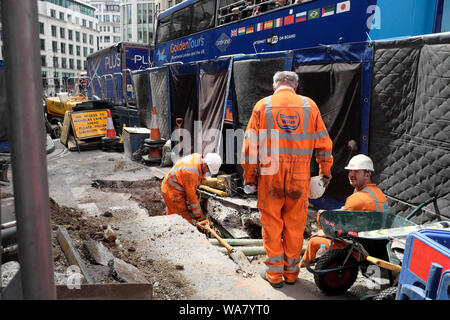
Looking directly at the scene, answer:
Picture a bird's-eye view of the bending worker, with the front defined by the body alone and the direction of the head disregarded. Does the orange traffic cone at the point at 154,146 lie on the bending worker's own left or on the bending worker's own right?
on the bending worker's own left

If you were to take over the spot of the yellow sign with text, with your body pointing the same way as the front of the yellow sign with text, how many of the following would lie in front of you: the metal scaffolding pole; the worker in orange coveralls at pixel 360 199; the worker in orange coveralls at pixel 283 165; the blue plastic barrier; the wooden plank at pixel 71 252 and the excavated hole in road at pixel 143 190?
6

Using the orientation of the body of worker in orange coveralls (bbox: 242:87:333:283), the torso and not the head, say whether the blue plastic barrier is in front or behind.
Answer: behind

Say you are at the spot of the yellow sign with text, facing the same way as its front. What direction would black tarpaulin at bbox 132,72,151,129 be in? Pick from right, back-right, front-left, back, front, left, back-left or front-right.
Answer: left

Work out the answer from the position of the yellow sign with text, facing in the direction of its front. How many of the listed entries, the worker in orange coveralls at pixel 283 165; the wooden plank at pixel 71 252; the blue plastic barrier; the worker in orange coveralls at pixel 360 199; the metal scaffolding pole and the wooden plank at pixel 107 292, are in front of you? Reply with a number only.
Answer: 6

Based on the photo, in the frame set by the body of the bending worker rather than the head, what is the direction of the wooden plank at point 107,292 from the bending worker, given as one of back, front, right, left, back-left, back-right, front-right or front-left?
right

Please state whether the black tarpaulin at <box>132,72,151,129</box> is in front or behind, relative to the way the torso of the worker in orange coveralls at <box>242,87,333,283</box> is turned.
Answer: in front

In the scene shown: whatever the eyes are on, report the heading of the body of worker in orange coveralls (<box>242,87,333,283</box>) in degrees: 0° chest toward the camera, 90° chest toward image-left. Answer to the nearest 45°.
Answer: approximately 180°

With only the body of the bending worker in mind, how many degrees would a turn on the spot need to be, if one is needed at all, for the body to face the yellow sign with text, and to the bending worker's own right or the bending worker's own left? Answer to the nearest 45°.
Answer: approximately 135° to the bending worker's own left

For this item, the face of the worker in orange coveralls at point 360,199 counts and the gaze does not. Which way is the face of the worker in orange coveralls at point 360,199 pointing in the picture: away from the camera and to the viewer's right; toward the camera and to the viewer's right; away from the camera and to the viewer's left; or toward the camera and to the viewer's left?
toward the camera and to the viewer's left

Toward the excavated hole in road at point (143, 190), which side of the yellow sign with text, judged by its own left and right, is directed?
front

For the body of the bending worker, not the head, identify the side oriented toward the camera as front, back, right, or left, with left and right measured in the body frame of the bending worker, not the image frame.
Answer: right

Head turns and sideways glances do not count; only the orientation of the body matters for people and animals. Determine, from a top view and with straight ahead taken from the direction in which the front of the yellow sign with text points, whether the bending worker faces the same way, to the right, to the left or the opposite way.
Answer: to the left

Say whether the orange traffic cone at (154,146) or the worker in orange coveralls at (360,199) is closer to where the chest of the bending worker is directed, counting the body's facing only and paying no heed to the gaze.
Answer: the worker in orange coveralls

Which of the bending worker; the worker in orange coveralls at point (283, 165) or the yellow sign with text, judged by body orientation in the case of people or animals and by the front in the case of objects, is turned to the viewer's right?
the bending worker

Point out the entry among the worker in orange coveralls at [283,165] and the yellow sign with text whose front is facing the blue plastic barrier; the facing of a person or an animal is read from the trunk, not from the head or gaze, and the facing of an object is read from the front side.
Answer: the yellow sign with text
